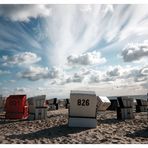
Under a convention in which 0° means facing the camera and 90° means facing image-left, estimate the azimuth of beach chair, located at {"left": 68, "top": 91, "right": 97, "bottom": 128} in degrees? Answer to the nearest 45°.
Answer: approximately 180°

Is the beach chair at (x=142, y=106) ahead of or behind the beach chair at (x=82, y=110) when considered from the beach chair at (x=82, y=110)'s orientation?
ahead

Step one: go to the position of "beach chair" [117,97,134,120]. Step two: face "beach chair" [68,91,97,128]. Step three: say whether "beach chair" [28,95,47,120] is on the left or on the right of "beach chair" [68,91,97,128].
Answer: right

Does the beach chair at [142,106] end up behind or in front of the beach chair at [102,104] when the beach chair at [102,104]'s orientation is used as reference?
behind

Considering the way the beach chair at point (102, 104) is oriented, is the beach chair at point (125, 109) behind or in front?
behind

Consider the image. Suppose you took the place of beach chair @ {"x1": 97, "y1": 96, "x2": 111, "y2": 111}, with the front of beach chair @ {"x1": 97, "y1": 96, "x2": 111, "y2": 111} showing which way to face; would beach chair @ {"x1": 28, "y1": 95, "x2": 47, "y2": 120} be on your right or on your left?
on your left

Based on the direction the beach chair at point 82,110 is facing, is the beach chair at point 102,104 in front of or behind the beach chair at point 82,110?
in front

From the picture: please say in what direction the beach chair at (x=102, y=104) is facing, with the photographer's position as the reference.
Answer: facing away from the viewer and to the left of the viewer

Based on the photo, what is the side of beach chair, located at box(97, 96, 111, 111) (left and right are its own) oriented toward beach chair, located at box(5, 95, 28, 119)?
left

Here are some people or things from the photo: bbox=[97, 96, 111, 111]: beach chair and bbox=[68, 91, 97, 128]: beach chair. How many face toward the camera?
0
